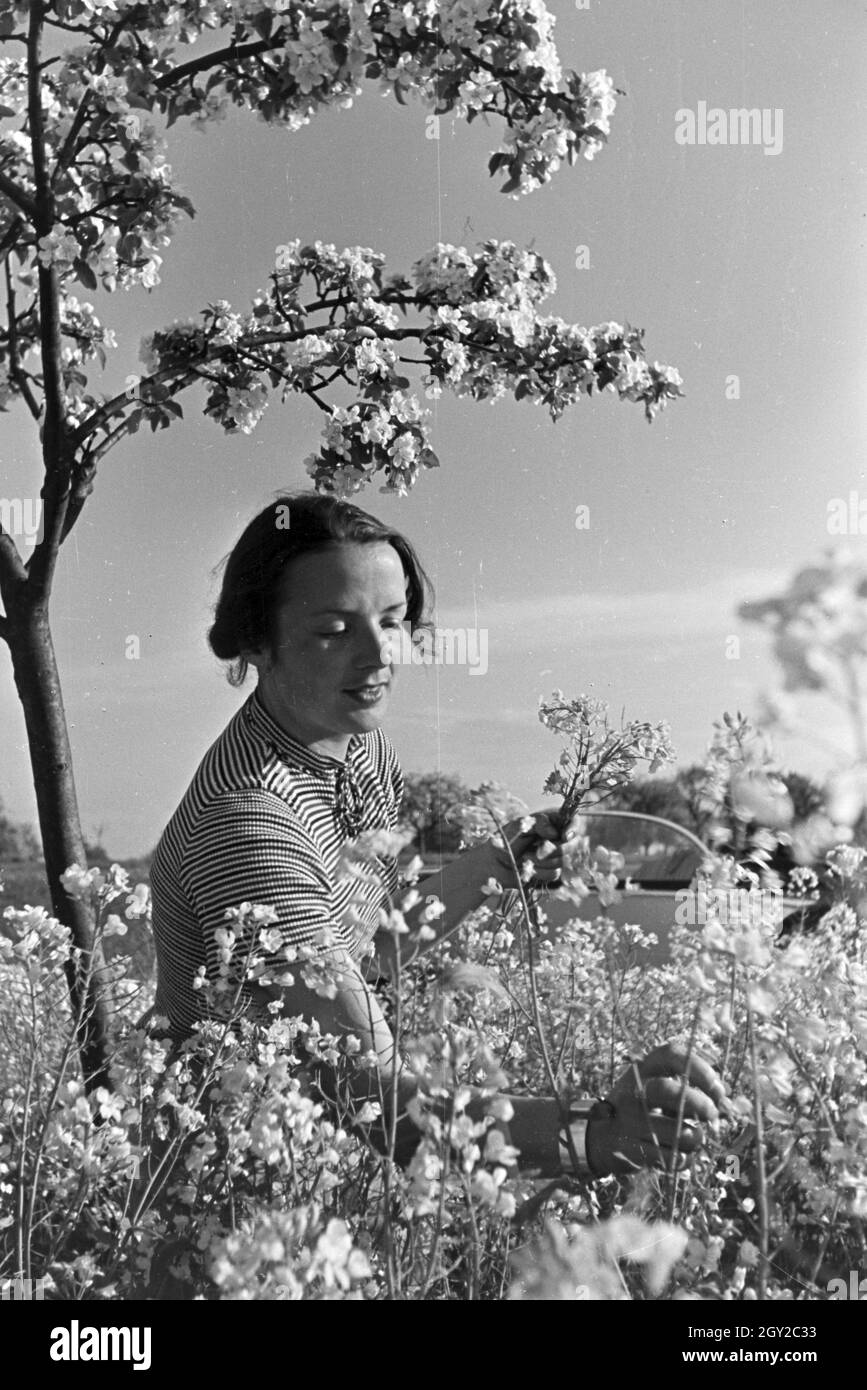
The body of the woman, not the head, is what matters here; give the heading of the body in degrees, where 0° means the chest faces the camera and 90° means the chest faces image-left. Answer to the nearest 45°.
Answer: approximately 315°

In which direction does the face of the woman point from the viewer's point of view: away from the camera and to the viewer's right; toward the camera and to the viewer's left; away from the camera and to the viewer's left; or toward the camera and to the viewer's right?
toward the camera and to the viewer's right
